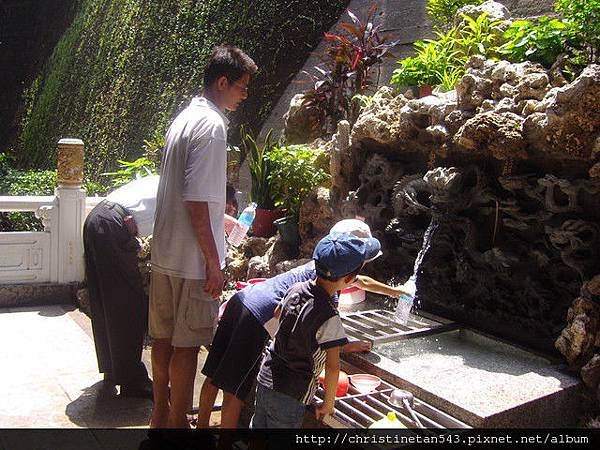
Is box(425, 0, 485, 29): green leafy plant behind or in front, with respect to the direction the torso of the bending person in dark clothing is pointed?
in front

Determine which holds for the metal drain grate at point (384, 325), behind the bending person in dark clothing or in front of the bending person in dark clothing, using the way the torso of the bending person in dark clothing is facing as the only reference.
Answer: in front

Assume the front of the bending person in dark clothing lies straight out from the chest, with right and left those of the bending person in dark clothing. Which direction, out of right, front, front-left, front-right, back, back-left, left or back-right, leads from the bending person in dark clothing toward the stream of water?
front

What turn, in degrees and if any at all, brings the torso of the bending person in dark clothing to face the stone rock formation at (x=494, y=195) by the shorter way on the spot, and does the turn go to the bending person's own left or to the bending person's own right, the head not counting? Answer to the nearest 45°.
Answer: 0° — they already face it

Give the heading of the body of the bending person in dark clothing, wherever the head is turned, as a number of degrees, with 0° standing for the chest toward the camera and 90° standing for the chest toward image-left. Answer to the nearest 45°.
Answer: approximately 270°

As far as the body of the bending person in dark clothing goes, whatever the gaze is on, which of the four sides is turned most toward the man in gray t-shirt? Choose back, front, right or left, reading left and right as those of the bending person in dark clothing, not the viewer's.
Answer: right

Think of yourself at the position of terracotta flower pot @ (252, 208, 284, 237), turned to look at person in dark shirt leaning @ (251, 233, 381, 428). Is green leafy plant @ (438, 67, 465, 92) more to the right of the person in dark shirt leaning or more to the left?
left

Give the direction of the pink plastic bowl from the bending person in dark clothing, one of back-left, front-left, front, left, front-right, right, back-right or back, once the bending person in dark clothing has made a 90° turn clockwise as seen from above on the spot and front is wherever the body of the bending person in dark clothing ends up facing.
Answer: front-left

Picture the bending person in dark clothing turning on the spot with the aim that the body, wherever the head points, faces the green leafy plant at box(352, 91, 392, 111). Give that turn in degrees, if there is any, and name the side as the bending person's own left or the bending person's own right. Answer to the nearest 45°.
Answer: approximately 45° to the bending person's own left

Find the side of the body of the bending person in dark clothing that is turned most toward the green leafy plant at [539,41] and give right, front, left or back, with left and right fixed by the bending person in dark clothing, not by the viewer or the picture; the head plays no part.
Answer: front

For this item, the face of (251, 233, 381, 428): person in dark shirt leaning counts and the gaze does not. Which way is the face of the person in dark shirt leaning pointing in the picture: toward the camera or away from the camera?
away from the camera

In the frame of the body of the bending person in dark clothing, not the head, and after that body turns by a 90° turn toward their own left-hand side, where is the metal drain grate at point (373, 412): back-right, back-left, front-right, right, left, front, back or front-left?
back-right

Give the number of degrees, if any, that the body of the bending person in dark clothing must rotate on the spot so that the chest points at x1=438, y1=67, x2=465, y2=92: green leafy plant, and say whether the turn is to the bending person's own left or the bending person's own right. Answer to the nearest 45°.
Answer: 0° — they already face it

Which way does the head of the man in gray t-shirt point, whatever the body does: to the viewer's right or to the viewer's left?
to the viewer's right
